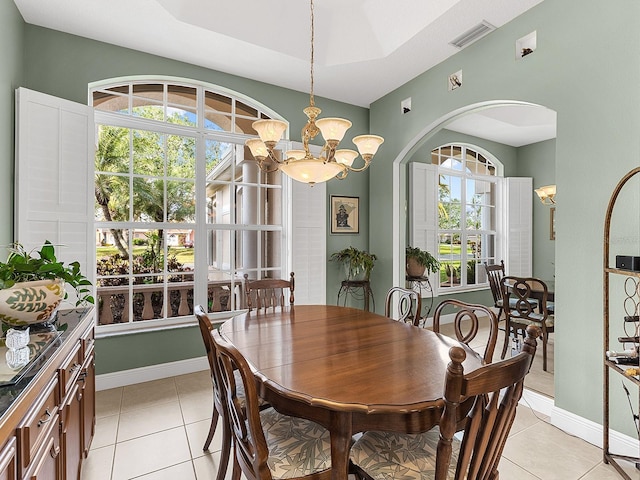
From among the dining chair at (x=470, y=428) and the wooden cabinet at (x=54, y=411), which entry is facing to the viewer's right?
the wooden cabinet

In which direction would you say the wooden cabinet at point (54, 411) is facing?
to the viewer's right

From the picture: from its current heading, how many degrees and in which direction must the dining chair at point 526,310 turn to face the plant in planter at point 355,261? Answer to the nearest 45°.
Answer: approximately 135° to its left

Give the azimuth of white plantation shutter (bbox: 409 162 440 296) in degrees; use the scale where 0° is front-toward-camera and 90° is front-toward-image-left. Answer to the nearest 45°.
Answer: approximately 315°

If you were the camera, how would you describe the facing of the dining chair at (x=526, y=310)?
facing away from the viewer and to the right of the viewer

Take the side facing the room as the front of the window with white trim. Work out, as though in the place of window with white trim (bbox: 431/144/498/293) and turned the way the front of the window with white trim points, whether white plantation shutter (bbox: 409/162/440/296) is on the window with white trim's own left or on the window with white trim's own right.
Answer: on the window with white trim's own right

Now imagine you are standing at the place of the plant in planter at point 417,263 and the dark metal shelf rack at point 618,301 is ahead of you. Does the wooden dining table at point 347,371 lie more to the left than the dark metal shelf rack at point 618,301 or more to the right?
right

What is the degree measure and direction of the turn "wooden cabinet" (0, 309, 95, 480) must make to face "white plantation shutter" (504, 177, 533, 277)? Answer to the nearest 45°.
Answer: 0° — it already faces it

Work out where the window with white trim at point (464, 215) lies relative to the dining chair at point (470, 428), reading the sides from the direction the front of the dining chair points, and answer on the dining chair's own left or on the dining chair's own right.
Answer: on the dining chair's own right

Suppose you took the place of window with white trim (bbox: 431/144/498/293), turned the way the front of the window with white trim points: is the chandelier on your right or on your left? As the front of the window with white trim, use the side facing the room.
on your right

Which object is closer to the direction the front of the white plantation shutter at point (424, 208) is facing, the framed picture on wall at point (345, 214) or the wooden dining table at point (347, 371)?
the wooden dining table

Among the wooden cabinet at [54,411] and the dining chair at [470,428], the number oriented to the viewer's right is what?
1
